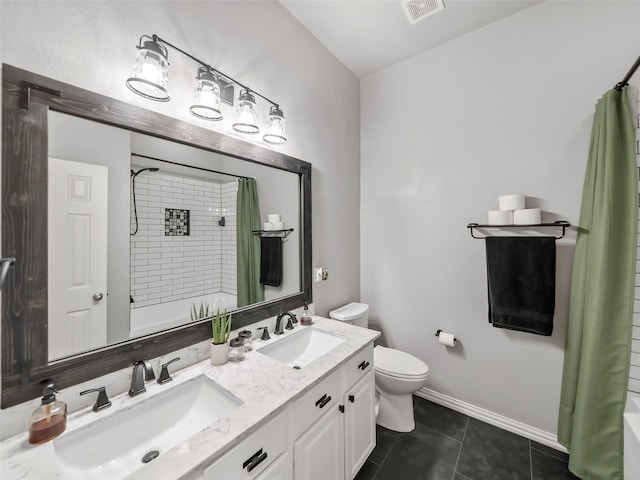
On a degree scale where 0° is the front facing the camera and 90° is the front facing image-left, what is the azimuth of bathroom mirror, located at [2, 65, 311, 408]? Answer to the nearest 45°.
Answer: approximately 315°

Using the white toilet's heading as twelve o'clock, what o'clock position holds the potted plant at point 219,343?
The potted plant is roughly at 3 o'clock from the white toilet.

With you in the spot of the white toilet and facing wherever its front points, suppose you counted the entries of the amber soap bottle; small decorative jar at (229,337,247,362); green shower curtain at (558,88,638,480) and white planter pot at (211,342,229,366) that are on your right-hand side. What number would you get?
3

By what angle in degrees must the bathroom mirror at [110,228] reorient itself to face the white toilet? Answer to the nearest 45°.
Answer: approximately 45° to its left

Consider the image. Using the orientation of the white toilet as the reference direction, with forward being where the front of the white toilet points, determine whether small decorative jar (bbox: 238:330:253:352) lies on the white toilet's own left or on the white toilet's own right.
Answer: on the white toilet's own right

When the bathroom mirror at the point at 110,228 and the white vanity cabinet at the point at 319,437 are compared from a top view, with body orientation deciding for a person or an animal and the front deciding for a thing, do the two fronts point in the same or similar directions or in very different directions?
same or similar directions

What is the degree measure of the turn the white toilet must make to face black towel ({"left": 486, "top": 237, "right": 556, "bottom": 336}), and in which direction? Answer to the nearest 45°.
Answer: approximately 45° to its left

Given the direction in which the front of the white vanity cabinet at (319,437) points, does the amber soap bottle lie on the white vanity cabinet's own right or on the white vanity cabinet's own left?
on the white vanity cabinet's own right

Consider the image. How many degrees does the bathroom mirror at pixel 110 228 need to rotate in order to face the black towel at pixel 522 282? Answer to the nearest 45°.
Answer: approximately 45° to its left

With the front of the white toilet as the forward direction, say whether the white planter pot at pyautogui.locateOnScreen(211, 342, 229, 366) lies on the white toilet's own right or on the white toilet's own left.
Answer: on the white toilet's own right

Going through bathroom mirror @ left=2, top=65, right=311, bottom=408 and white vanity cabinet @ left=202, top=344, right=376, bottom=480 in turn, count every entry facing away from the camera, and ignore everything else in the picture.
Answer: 0

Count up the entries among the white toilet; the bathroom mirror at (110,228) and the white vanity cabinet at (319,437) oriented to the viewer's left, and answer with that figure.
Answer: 0

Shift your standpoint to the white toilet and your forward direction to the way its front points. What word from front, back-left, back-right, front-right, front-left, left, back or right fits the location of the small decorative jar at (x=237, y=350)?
right

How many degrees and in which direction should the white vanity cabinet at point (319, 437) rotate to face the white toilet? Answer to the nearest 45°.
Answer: approximately 90° to its left

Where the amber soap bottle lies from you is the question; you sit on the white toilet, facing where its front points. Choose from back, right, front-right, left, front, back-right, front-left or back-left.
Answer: right

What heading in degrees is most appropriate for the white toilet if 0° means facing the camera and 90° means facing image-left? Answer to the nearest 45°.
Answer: approximately 315°

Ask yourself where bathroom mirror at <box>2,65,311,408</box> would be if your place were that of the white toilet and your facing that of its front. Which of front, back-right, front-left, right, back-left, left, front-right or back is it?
right
